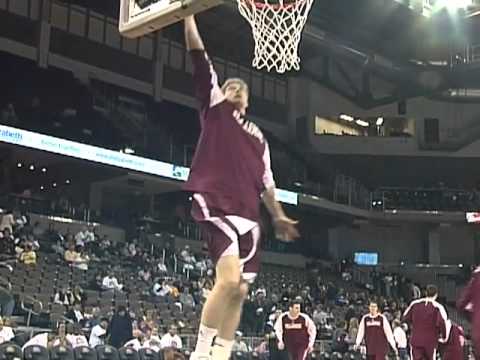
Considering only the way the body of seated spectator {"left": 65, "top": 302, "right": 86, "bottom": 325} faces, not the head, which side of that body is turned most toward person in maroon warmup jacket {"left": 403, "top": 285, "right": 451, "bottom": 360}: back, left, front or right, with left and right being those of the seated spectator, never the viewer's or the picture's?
front

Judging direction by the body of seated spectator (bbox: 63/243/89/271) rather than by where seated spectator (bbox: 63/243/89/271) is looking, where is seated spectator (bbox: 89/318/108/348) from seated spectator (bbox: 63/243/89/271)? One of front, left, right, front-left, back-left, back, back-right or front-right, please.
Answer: front-right

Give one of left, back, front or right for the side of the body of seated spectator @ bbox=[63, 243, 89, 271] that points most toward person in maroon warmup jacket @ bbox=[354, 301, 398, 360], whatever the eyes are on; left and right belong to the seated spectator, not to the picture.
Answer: front

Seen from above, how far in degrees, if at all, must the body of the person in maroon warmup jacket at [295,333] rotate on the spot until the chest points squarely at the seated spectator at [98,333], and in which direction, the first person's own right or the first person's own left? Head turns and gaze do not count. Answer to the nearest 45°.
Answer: approximately 90° to the first person's own right

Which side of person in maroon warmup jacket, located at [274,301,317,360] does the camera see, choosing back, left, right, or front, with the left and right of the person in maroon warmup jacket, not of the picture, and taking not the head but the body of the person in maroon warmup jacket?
front

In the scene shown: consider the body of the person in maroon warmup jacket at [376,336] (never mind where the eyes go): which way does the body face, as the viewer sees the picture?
toward the camera

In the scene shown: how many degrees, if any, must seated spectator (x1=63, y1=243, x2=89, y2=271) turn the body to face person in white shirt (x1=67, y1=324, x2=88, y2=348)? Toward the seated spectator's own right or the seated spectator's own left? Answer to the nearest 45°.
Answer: approximately 45° to the seated spectator's own right

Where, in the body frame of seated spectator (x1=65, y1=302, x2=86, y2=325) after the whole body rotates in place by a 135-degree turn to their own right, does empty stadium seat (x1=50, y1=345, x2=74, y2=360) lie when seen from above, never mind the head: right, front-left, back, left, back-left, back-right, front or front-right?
left

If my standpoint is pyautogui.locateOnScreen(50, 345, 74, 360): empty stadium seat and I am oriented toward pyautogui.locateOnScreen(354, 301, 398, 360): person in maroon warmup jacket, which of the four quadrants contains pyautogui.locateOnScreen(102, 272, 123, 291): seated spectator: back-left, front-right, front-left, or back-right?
front-left

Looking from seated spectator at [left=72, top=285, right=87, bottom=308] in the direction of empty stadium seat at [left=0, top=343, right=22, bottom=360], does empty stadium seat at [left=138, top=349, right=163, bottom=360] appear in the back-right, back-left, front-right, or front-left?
front-left

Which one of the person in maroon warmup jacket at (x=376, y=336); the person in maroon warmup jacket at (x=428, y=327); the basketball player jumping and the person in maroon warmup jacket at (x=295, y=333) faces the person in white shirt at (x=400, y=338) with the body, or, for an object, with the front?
the person in maroon warmup jacket at (x=428, y=327)

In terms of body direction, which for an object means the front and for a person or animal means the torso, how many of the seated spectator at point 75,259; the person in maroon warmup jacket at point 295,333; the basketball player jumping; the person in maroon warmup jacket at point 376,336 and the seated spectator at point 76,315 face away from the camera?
0

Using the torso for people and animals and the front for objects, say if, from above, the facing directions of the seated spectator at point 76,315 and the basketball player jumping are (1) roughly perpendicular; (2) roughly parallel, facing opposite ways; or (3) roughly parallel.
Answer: roughly parallel
